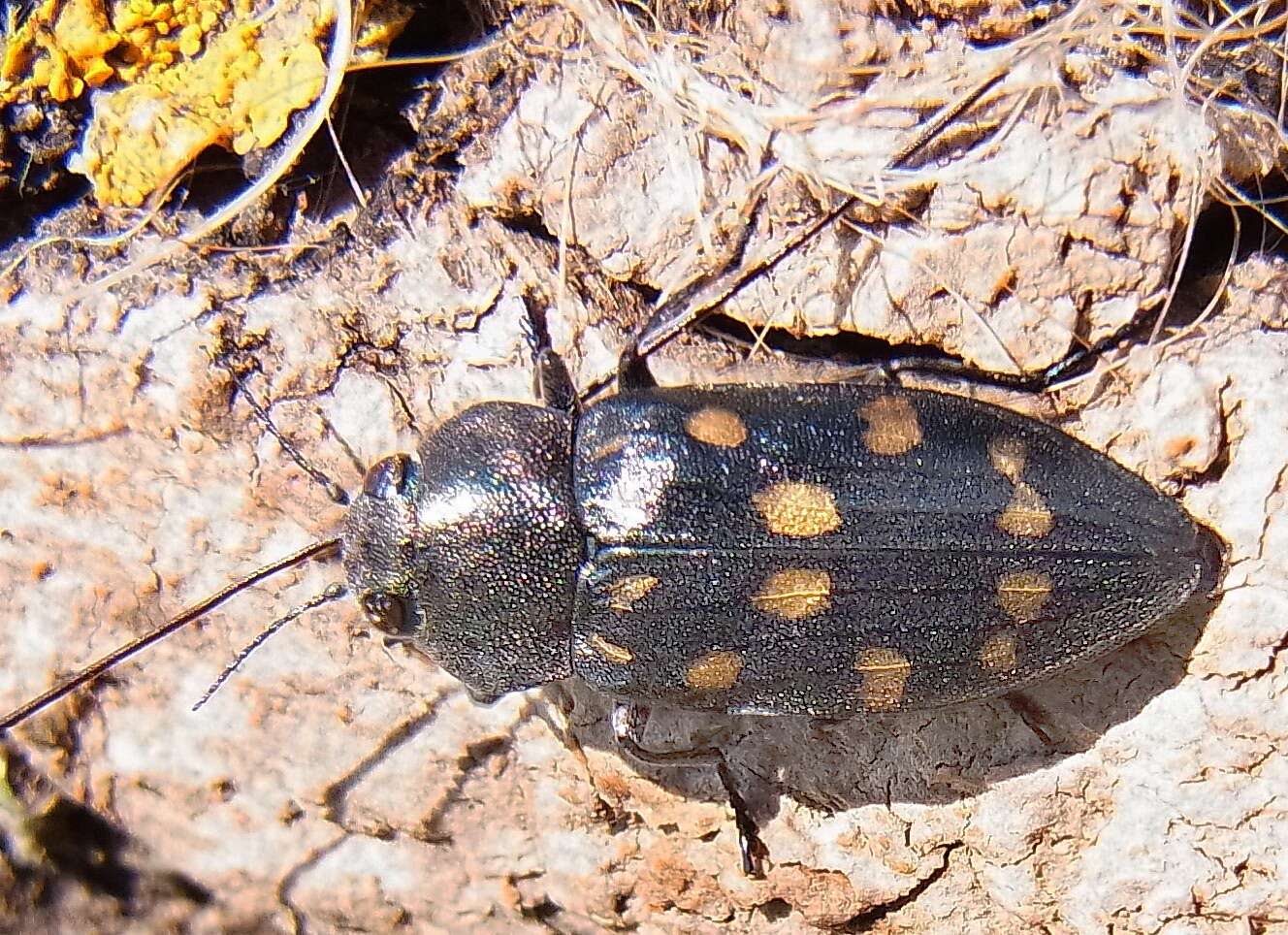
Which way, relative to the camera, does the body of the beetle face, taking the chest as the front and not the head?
to the viewer's left

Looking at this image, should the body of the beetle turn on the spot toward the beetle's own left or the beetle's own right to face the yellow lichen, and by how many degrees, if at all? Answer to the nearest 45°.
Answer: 0° — it already faces it
